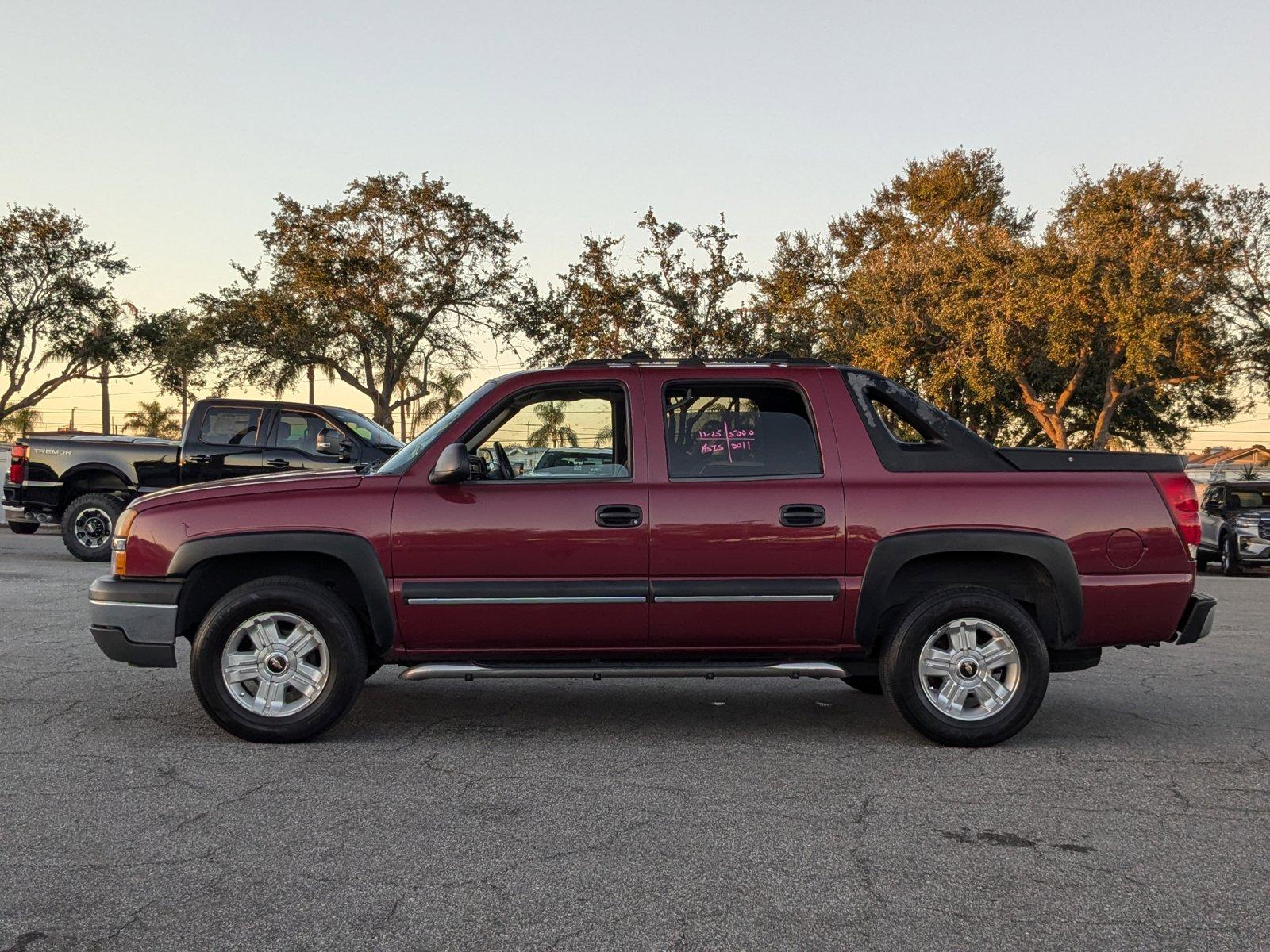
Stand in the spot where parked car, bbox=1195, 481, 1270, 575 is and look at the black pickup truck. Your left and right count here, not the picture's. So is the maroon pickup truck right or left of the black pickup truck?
left

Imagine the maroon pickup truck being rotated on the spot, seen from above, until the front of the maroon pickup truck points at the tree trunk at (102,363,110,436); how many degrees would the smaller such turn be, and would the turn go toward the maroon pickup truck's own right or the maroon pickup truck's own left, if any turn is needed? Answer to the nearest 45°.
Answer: approximately 45° to the maroon pickup truck's own right

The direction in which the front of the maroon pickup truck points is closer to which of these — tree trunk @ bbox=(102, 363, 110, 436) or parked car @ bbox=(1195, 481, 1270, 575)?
the tree trunk

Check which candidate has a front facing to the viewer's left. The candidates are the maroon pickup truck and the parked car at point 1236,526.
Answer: the maroon pickup truck

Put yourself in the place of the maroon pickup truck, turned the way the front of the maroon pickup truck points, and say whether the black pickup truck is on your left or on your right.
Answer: on your right

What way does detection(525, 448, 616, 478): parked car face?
toward the camera

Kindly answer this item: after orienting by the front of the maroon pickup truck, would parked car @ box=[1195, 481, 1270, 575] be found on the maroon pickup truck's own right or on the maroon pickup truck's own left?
on the maroon pickup truck's own right

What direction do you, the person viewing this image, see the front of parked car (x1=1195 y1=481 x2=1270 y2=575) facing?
facing the viewer and to the right of the viewer

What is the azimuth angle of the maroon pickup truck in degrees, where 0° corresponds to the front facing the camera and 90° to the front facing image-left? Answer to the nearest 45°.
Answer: approximately 90°

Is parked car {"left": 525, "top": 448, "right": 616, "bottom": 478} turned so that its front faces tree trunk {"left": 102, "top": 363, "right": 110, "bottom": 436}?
no
